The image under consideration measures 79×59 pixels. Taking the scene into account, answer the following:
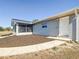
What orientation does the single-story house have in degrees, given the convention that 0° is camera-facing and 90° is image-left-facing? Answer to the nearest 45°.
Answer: approximately 45°
